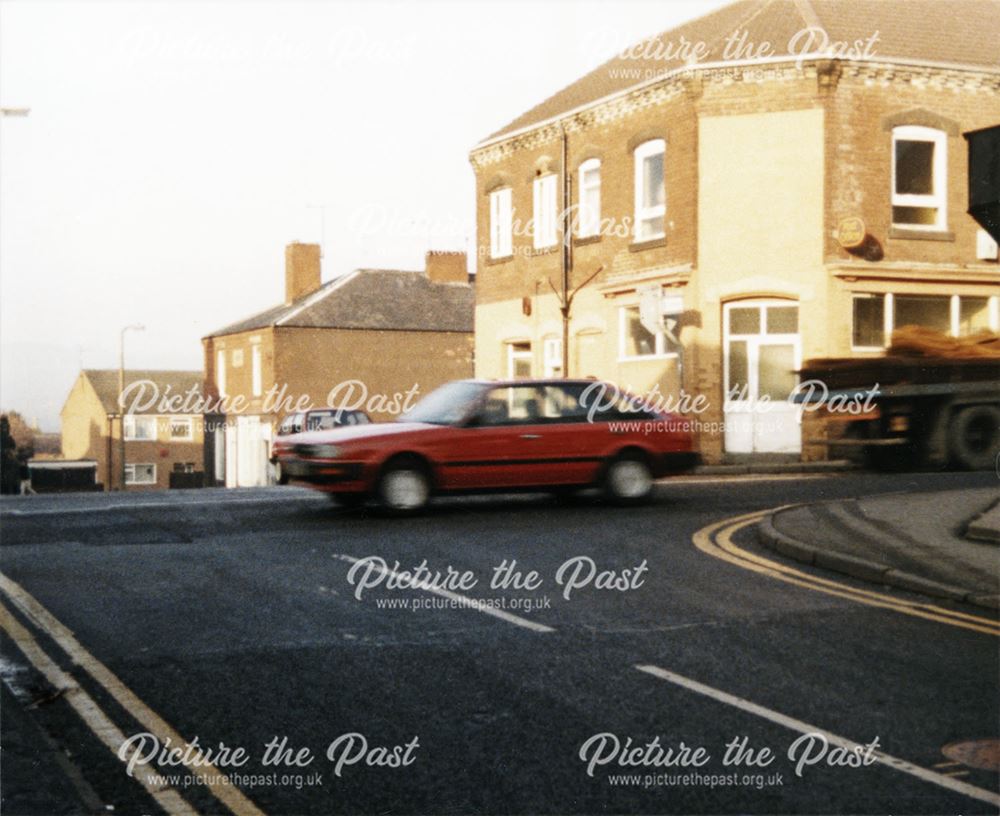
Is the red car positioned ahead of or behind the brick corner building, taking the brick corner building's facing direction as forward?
ahead

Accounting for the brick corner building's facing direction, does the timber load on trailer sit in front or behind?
in front

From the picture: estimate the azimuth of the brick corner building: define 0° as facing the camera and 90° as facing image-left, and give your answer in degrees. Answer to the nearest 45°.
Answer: approximately 0°
